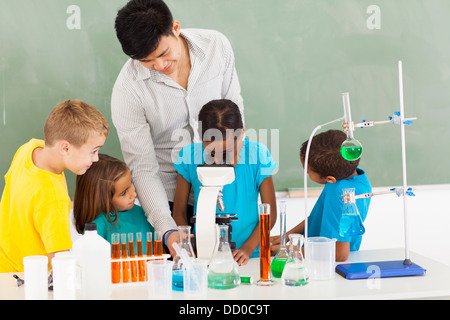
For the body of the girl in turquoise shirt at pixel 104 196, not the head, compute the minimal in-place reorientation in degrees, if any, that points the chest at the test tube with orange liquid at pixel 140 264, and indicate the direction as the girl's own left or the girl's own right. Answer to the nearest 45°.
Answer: approximately 45° to the girl's own right

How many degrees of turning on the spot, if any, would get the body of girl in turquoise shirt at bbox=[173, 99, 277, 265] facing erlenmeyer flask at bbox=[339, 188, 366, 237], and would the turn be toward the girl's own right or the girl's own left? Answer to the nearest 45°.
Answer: approximately 45° to the girl's own left

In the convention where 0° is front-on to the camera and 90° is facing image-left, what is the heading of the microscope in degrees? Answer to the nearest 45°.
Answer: approximately 225°

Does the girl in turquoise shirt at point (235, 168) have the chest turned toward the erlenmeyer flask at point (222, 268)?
yes

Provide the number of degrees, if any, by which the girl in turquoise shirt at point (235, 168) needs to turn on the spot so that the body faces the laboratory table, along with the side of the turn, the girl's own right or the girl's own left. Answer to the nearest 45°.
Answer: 0° — they already face it

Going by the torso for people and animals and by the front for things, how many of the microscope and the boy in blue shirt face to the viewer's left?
1

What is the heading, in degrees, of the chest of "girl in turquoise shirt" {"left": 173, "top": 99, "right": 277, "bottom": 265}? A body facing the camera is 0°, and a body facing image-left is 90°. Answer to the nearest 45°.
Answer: approximately 0°
